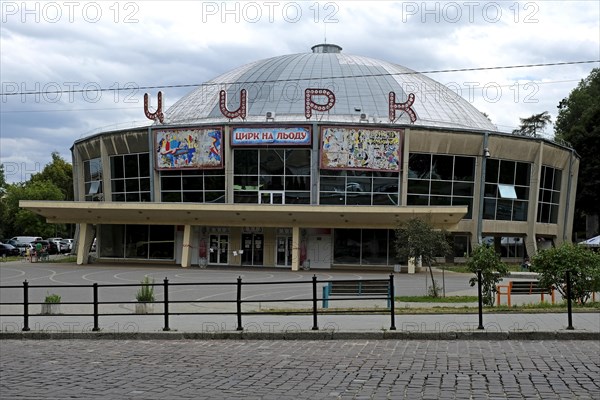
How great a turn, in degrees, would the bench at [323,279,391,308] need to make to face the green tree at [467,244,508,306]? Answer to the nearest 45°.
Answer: approximately 90° to its right

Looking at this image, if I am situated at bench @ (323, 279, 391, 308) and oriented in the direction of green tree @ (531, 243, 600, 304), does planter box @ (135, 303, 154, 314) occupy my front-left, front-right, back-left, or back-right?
back-right
